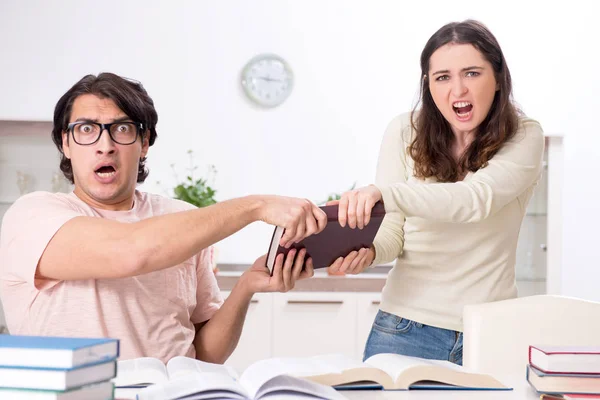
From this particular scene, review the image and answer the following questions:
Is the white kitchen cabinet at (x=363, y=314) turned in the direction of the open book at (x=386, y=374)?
yes

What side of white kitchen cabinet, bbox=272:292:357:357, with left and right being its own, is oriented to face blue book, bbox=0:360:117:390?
front

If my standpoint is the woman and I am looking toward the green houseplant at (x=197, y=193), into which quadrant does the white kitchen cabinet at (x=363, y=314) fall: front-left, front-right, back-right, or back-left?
front-right

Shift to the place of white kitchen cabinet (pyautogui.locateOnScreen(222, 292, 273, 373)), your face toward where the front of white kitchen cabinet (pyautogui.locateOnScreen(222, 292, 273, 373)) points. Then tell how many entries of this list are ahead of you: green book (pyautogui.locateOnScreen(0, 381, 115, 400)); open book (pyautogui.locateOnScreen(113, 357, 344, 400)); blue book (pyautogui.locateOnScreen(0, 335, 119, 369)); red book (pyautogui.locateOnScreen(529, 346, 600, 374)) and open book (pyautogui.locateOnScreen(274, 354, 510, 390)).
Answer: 5

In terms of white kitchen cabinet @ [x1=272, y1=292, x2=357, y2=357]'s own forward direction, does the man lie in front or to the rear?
in front

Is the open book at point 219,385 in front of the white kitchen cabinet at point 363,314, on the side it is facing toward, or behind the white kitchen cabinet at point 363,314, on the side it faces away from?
in front

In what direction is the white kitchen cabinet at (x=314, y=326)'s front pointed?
toward the camera

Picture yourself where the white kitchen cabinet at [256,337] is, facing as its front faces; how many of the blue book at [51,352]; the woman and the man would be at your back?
0

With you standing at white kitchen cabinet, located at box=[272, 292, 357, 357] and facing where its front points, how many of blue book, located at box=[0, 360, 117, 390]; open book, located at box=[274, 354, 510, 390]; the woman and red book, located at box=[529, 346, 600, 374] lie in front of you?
4

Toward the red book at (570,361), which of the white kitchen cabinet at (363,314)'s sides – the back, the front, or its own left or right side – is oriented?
front

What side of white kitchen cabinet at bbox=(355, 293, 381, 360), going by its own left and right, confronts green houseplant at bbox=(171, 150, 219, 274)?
right

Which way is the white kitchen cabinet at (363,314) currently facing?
toward the camera

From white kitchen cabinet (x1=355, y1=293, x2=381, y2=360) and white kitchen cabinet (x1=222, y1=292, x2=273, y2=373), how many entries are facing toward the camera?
2

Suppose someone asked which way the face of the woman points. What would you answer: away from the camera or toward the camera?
toward the camera

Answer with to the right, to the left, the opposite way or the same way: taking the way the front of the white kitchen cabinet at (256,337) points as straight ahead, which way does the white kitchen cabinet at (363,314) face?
the same way

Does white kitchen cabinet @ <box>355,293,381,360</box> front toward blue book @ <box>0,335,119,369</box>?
yes

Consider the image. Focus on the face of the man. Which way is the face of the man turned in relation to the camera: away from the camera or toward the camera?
toward the camera

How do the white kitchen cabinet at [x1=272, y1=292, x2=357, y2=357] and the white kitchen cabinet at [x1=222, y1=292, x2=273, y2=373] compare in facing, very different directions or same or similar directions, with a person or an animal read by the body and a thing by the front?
same or similar directions
